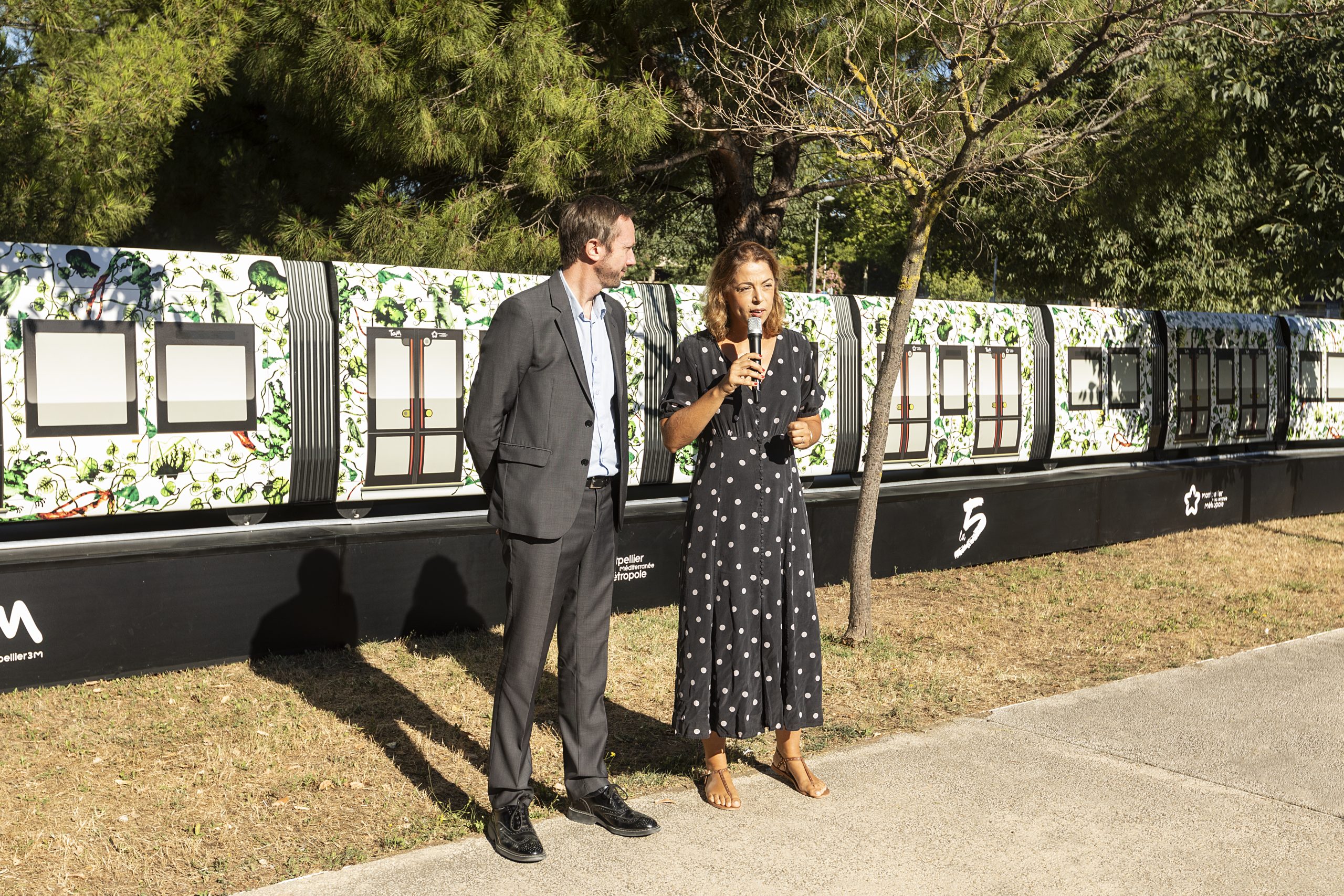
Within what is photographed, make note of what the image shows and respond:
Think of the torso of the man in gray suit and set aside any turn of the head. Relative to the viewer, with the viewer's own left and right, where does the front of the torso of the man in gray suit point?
facing the viewer and to the right of the viewer

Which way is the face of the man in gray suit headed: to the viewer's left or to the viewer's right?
to the viewer's right

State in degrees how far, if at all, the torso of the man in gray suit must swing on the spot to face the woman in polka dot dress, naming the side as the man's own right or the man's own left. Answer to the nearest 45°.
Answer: approximately 90° to the man's own left
